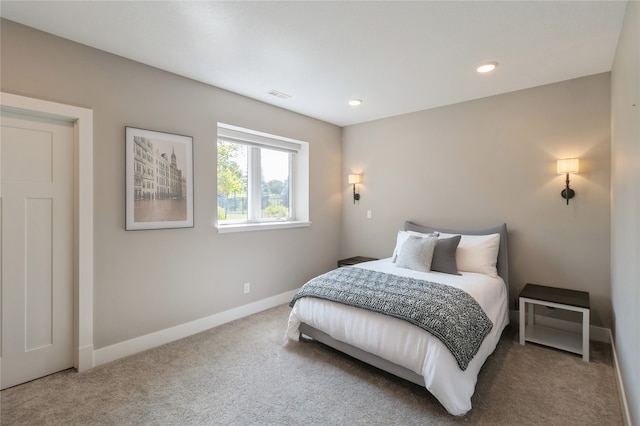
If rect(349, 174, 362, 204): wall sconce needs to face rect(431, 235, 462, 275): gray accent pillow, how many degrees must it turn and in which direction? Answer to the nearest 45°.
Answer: approximately 90° to its left

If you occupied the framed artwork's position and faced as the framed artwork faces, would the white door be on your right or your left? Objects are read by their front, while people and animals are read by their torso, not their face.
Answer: on your right

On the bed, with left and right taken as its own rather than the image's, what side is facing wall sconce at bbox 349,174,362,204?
right

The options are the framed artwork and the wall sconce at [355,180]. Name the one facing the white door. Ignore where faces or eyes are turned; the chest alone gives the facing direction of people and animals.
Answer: the wall sconce

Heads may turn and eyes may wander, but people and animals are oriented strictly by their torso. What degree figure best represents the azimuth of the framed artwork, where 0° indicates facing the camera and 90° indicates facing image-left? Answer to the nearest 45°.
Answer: approximately 315°

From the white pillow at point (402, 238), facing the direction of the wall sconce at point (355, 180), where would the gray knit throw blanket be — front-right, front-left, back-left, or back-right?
back-left

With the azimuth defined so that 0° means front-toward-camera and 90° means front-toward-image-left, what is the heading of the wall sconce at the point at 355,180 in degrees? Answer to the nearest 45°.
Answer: approximately 45°

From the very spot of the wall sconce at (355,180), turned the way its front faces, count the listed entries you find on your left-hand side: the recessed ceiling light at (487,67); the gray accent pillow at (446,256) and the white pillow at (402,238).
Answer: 3
